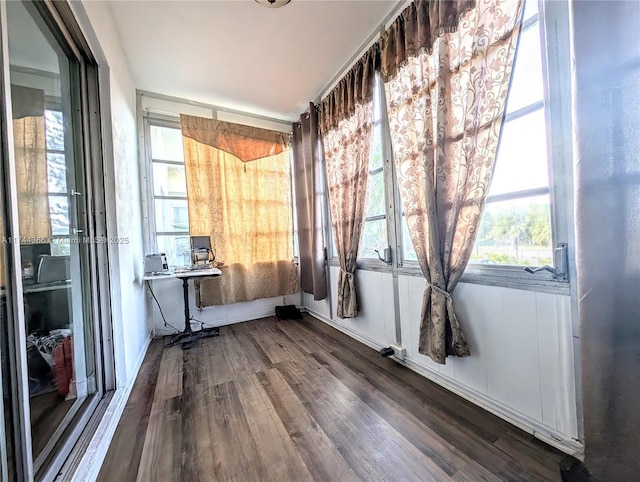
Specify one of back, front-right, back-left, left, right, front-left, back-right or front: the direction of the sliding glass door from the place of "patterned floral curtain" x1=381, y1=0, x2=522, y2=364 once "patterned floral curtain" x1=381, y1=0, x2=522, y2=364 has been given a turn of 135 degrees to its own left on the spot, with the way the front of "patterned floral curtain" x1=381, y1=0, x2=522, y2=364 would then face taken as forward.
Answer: back-right

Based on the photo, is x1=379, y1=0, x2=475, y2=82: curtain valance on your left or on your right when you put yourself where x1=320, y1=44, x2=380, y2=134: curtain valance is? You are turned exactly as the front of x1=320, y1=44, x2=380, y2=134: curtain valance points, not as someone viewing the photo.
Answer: on your left

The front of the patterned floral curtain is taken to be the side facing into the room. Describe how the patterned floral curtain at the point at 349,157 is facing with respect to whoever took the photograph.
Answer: facing the viewer and to the left of the viewer

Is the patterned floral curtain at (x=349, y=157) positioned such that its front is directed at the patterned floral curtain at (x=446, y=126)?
no

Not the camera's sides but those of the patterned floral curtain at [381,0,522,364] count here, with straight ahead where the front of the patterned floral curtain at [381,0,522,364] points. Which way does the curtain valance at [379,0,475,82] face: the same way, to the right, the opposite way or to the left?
the same way

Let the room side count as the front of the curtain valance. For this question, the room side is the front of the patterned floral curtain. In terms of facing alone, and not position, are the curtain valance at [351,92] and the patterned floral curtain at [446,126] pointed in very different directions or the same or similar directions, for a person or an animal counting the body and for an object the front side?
same or similar directions

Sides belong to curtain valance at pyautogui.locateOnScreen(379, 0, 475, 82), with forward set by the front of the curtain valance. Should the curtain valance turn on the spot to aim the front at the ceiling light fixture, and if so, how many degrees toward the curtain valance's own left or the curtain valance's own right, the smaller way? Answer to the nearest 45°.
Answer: approximately 45° to the curtain valance's own right

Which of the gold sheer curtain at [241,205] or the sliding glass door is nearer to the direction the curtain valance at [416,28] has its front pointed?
the sliding glass door

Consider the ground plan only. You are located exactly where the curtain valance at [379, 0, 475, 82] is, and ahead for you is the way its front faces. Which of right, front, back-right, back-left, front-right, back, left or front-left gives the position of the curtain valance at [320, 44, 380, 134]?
right

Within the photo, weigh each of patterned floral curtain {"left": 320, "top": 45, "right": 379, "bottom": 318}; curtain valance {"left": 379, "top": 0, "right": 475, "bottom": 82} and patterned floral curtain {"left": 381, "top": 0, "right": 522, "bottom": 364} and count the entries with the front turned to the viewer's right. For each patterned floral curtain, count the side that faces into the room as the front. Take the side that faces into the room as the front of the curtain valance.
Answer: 0

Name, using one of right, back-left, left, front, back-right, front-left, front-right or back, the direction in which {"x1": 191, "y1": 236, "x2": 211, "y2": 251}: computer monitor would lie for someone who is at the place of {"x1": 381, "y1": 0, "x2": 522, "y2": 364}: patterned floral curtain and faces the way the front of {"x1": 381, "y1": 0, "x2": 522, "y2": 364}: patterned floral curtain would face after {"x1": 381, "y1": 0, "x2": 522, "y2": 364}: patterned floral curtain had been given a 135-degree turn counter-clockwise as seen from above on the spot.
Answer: back

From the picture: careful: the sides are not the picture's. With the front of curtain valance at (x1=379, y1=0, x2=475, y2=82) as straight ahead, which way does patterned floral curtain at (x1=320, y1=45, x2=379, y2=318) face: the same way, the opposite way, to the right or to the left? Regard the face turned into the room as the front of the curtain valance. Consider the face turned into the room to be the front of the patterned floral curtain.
the same way

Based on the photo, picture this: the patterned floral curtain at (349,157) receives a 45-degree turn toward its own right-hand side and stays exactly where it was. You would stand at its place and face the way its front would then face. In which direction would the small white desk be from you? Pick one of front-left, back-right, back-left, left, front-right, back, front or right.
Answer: front

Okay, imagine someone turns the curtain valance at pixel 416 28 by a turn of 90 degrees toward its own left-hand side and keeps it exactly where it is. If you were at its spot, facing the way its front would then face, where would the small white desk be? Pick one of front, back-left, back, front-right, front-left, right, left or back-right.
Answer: back-right

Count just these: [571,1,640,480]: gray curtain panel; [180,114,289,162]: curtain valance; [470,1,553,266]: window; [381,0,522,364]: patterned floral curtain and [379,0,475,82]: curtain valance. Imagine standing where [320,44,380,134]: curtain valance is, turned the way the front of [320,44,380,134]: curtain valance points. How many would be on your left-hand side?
4

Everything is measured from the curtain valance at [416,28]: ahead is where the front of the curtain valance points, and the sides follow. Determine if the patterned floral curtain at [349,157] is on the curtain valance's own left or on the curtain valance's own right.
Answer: on the curtain valance's own right

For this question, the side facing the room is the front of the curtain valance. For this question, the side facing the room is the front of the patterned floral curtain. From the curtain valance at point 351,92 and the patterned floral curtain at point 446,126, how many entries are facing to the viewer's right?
0

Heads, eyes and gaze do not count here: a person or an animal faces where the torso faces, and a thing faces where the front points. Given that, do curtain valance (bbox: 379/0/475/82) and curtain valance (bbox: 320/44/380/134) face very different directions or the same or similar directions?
same or similar directions

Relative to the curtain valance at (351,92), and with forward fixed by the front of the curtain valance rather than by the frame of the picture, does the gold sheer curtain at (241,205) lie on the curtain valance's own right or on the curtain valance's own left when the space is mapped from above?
on the curtain valance's own right

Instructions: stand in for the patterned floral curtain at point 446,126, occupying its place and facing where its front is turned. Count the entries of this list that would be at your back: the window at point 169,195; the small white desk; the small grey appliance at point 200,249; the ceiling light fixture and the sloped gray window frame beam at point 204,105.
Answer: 0

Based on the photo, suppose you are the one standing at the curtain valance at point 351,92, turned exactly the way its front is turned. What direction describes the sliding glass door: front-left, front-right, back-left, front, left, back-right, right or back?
front

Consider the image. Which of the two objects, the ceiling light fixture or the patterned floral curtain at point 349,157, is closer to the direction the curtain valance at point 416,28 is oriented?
the ceiling light fixture

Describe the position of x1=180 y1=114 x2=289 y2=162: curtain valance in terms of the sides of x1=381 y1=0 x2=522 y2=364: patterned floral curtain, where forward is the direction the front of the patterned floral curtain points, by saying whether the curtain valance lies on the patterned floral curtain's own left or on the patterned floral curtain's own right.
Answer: on the patterned floral curtain's own right

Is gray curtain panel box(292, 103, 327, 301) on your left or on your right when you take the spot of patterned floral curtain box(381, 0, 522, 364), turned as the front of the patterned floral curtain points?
on your right
